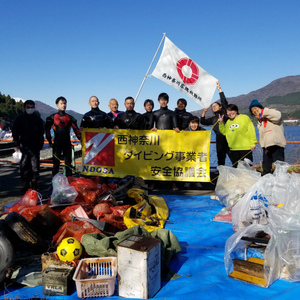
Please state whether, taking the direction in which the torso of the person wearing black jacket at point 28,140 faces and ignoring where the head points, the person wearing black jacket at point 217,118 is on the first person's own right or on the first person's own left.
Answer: on the first person's own left

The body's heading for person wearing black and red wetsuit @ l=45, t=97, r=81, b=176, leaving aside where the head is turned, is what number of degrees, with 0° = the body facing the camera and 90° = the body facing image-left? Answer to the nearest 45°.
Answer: approximately 0°

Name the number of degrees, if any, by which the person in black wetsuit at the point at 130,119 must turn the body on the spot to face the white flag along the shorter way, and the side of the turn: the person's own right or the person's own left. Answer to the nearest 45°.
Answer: approximately 90° to the person's own left

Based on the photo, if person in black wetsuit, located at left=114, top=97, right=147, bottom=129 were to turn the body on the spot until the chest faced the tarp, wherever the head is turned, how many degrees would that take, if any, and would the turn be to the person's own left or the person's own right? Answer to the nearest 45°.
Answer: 0° — they already face it

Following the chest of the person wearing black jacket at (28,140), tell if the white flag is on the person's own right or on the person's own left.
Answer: on the person's own left

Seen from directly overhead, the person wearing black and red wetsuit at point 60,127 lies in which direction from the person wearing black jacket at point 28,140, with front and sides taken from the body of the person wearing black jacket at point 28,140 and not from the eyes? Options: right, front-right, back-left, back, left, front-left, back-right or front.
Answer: left

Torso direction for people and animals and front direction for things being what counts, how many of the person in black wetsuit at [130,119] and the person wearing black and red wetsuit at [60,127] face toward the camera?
2

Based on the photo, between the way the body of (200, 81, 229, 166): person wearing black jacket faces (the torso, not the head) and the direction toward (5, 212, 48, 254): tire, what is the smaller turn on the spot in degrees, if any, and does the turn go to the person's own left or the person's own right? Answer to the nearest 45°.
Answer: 0° — they already face it
